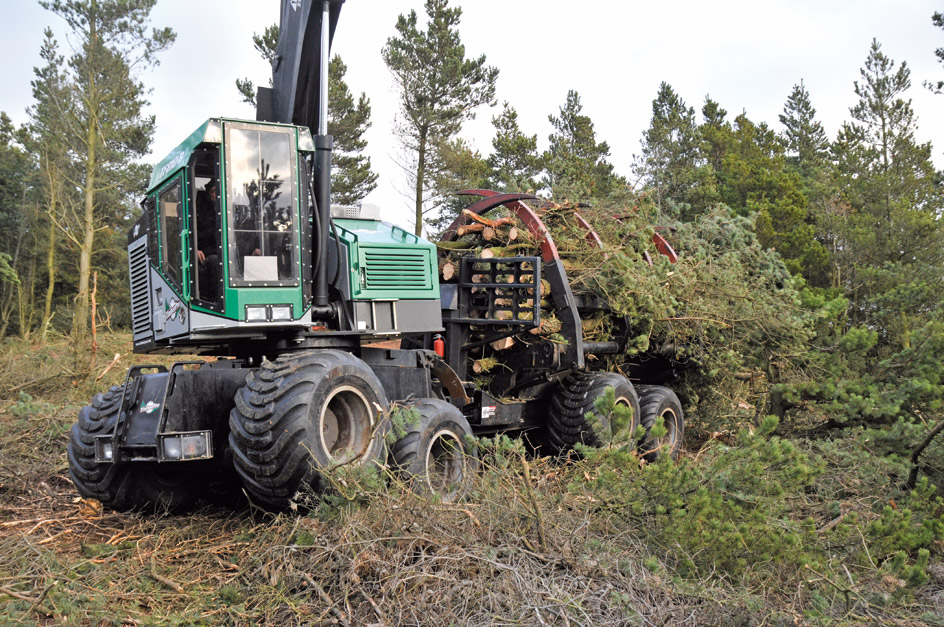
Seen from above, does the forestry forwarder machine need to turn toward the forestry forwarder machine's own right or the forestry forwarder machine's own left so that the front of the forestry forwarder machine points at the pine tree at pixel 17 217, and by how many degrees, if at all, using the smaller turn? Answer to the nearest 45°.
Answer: approximately 90° to the forestry forwarder machine's own right

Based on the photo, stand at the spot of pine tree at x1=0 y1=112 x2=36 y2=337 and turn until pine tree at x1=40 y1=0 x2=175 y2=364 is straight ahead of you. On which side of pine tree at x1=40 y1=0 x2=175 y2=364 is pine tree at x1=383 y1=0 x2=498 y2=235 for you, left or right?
left

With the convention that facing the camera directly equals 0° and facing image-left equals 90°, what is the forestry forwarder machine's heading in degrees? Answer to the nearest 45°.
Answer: approximately 45°

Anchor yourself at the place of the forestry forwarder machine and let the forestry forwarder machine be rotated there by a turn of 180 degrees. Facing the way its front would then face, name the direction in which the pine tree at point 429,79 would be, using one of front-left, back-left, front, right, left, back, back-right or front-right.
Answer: front-left

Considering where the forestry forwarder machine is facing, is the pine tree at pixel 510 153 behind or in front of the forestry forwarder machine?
behind

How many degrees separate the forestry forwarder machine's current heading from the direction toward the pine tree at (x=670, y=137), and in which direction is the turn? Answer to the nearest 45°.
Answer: approximately 180°

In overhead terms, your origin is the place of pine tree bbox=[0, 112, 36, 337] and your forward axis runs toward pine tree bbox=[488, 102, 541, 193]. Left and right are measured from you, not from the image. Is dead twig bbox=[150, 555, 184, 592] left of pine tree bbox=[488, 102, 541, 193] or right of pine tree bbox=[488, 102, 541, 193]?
right
